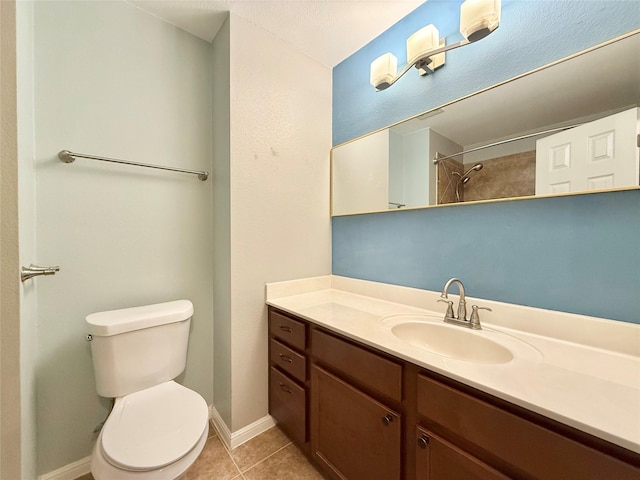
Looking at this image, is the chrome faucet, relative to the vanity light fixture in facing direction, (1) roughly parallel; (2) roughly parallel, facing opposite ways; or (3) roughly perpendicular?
roughly parallel

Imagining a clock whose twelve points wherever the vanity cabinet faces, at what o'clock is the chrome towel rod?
The chrome towel rod is roughly at 1 o'clock from the vanity cabinet.

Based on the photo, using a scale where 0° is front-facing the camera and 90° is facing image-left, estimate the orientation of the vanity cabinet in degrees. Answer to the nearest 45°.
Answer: approximately 45°

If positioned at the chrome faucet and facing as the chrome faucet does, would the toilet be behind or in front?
in front

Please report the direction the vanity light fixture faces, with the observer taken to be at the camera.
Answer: facing the viewer and to the left of the viewer

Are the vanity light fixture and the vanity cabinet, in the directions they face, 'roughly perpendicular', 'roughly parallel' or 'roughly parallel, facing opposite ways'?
roughly parallel

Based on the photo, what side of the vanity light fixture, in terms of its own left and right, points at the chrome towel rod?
front
